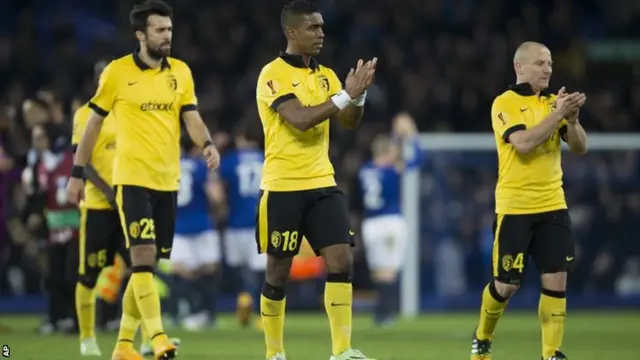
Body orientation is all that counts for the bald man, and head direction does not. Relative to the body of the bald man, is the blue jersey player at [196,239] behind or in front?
behind

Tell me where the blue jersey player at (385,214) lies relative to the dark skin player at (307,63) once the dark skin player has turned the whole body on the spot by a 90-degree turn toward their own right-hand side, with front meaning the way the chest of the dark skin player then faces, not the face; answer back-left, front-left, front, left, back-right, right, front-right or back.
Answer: back-right

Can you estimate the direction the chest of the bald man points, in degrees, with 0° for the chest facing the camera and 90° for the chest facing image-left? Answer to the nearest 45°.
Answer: approximately 315°

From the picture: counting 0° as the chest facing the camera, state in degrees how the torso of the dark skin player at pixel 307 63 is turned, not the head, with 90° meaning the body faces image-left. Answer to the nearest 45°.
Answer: approximately 315°
